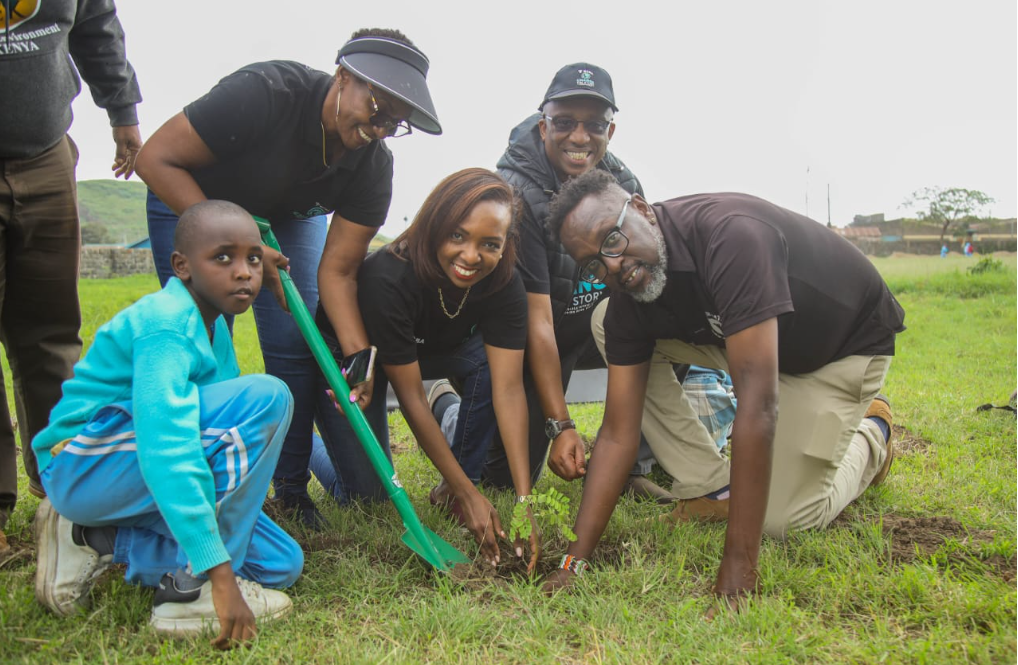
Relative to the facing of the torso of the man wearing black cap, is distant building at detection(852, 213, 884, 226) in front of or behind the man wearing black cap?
behind

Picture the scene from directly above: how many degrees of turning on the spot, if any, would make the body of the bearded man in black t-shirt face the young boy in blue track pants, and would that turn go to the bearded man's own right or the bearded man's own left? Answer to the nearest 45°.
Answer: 0° — they already face them

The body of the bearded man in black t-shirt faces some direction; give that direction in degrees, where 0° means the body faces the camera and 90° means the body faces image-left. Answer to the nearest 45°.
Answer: approximately 45°

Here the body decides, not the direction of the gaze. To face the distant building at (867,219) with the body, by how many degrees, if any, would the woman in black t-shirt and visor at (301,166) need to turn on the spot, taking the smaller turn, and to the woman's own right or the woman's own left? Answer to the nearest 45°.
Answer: approximately 90° to the woman's own left

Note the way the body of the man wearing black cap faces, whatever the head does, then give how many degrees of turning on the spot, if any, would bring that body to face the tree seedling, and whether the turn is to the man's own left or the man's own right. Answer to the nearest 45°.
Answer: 0° — they already face it

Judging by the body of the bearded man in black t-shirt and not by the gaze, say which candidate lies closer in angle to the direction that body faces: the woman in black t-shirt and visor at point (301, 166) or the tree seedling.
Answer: the tree seedling

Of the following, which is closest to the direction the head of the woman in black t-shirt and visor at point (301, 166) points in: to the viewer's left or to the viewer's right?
to the viewer's right
